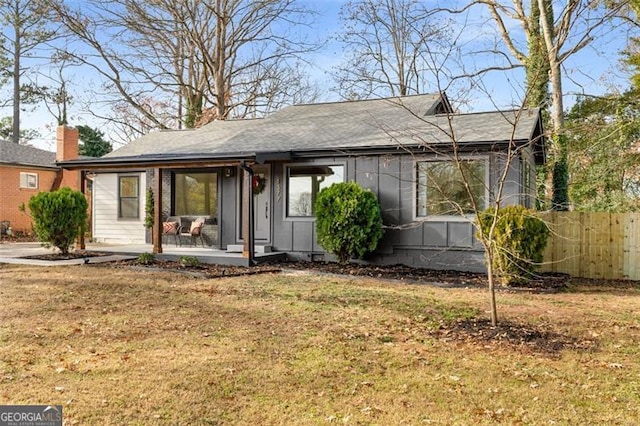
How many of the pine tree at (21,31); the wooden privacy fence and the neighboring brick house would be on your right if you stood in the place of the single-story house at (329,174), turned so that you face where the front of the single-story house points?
2

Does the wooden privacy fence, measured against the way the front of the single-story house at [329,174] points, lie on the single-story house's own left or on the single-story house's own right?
on the single-story house's own left

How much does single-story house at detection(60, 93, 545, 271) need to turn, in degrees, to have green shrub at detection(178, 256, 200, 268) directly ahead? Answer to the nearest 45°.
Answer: approximately 45° to its right

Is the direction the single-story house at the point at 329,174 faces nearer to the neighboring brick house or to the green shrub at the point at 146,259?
the green shrub

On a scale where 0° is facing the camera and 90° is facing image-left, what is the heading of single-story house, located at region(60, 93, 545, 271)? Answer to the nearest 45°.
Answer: approximately 45°

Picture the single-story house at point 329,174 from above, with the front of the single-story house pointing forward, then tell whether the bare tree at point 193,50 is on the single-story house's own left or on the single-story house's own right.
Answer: on the single-story house's own right

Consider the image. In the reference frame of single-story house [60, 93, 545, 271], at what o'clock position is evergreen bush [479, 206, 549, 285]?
The evergreen bush is roughly at 9 o'clock from the single-story house.

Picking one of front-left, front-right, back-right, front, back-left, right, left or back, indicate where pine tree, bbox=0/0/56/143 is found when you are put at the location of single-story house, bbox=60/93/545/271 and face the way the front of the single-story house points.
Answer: right

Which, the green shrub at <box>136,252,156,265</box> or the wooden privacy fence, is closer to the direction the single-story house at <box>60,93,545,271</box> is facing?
the green shrub

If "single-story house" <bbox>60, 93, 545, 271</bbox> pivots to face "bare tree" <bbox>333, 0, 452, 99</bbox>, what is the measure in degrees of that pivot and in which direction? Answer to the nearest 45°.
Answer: approximately 135° to its right

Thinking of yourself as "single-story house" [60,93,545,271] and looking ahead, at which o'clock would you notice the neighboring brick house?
The neighboring brick house is roughly at 3 o'clock from the single-story house.

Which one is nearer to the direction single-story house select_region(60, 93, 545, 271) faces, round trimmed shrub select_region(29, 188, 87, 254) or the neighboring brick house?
the round trimmed shrub

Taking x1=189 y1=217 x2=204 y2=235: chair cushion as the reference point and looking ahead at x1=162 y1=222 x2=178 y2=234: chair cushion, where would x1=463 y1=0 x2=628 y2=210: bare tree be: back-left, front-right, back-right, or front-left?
back-right
